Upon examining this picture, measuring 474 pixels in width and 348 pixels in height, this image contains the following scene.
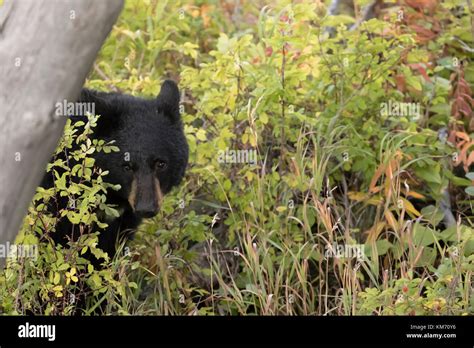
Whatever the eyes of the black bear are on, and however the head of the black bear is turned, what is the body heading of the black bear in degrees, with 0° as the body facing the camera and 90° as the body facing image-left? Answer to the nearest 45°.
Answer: approximately 315°

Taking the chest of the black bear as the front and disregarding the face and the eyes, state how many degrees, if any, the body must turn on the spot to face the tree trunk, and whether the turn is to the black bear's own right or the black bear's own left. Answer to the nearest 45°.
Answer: approximately 45° to the black bear's own right
